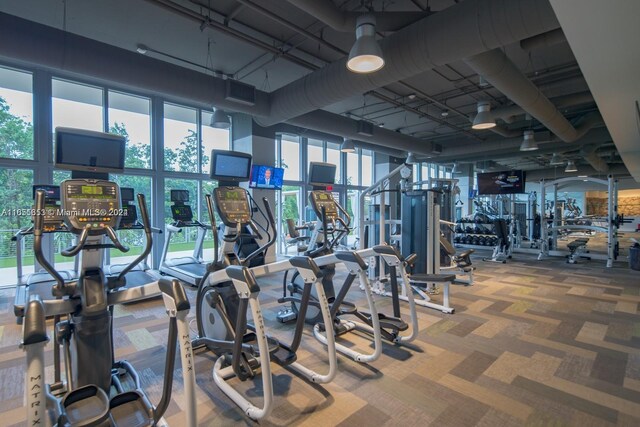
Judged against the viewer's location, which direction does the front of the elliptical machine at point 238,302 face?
facing away from the viewer and to the left of the viewer

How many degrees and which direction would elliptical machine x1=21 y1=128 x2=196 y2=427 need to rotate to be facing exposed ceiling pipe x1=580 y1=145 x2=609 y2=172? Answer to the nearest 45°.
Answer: approximately 90° to its right

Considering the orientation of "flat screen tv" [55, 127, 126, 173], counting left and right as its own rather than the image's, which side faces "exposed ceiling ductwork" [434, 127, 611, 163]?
left

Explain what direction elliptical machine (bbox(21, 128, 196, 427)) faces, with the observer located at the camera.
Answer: facing away from the viewer

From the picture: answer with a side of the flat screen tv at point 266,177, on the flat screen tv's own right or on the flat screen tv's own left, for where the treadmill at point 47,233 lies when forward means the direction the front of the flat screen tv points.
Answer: on the flat screen tv's own right

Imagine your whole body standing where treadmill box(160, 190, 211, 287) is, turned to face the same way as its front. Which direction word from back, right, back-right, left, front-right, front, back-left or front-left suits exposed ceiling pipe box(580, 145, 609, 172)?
back-right

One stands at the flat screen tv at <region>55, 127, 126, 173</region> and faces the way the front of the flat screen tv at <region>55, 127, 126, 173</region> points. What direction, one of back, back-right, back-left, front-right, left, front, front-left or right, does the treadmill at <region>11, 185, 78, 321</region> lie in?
back

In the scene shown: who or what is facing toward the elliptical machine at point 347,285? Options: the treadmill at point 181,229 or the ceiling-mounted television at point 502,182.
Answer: the ceiling-mounted television

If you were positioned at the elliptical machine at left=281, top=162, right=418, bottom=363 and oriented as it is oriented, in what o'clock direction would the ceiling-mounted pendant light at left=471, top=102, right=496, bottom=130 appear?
The ceiling-mounted pendant light is roughly at 3 o'clock from the elliptical machine.

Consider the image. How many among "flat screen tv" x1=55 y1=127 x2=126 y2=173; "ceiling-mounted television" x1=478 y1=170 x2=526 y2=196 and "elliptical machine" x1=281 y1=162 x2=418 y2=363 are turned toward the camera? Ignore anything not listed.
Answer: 2

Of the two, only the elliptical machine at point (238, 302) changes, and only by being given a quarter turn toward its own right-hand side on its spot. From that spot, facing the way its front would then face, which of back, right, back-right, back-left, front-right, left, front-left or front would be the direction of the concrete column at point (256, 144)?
front-left
